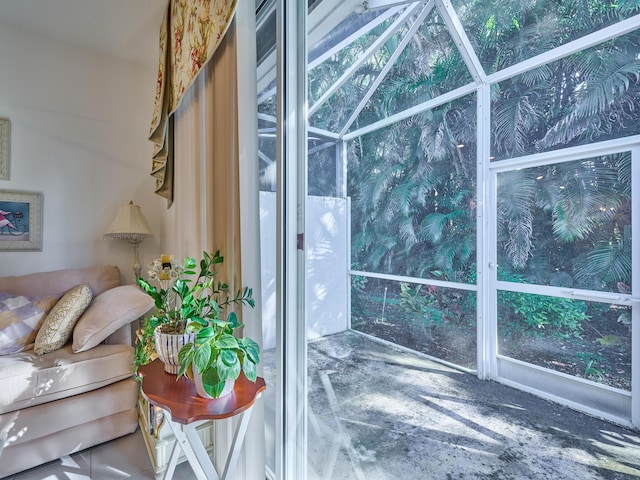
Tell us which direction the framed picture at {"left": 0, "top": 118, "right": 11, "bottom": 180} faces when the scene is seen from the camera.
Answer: facing the viewer

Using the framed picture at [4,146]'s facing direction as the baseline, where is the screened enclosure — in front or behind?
in front

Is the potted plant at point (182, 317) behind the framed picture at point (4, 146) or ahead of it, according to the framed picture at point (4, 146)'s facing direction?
ahead

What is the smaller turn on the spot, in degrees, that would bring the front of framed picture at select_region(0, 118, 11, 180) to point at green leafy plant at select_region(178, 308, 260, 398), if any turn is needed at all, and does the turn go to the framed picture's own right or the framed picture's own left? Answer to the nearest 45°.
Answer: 0° — it already faces it

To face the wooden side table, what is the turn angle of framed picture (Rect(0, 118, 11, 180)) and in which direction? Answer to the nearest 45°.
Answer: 0° — it already faces it
